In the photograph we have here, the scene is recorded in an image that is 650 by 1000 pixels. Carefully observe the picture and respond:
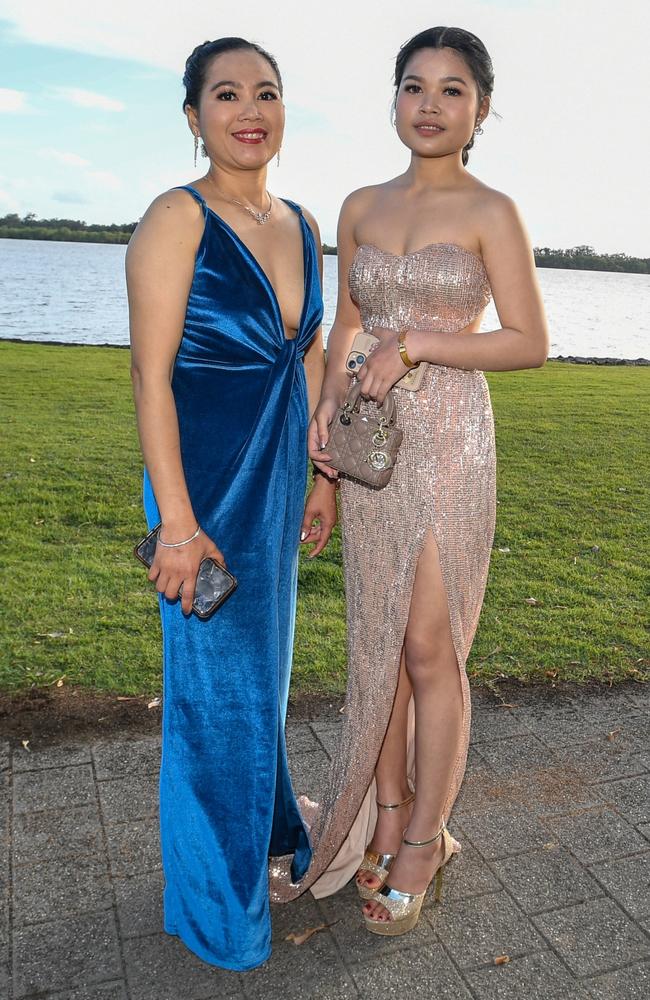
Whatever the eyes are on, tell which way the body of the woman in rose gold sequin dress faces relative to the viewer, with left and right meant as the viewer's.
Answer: facing the viewer and to the left of the viewer

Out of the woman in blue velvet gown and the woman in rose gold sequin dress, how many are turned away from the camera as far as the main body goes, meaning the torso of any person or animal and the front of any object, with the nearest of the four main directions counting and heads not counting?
0

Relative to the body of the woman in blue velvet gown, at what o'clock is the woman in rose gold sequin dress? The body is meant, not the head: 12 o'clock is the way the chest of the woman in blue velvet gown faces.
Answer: The woman in rose gold sequin dress is roughly at 10 o'clock from the woman in blue velvet gown.
